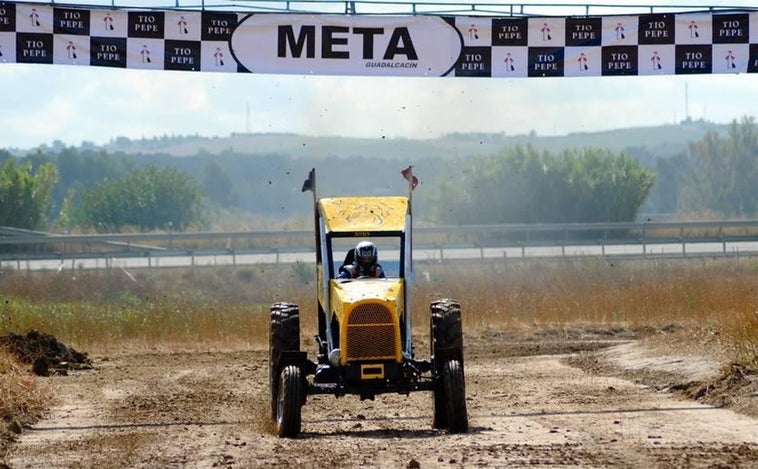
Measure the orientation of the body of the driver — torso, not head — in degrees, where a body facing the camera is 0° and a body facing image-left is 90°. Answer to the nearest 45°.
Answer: approximately 0°

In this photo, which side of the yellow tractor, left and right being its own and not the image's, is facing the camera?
front

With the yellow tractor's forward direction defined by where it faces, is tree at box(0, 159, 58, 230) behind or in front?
behind

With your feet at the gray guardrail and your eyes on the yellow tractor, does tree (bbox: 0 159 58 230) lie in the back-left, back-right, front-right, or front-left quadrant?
back-right

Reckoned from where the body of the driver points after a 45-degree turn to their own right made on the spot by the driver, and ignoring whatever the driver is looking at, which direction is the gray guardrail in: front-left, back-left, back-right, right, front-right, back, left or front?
back-right
